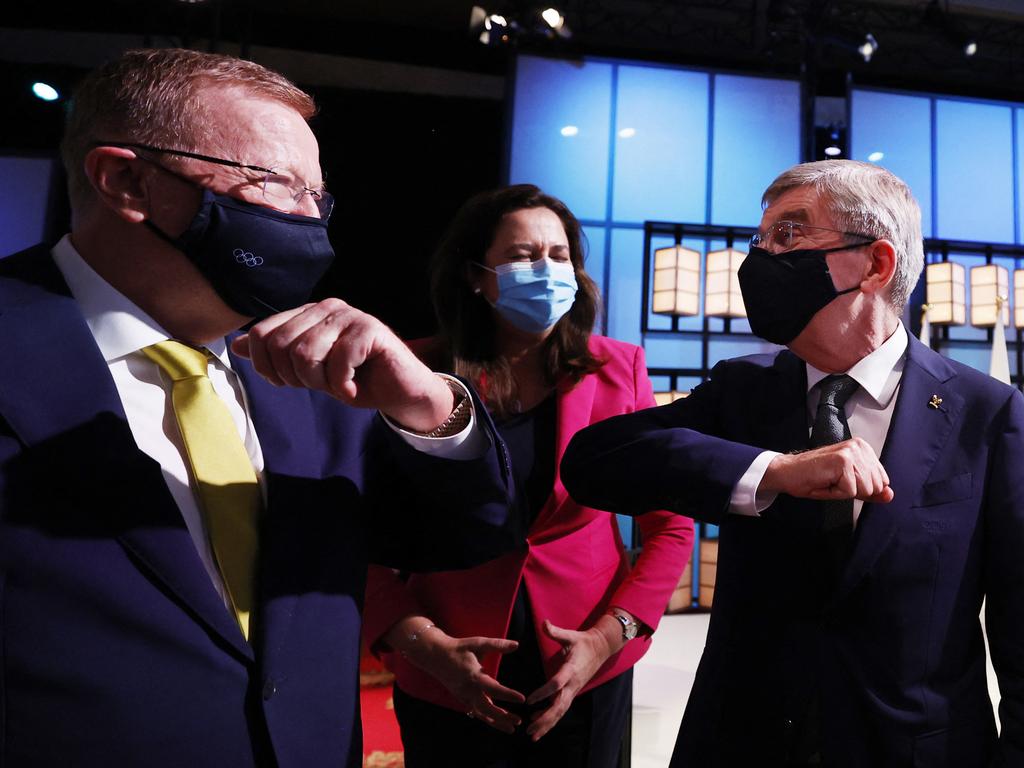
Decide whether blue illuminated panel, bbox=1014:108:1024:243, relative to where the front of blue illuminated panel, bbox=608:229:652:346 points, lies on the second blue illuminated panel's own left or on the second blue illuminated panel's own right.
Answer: on the second blue illuminated panel's own left

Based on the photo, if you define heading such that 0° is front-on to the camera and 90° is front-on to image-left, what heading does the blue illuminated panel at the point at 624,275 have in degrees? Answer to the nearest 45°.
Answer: approximately 0°

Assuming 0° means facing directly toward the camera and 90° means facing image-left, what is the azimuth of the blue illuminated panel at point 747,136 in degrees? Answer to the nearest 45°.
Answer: approximately 0°
